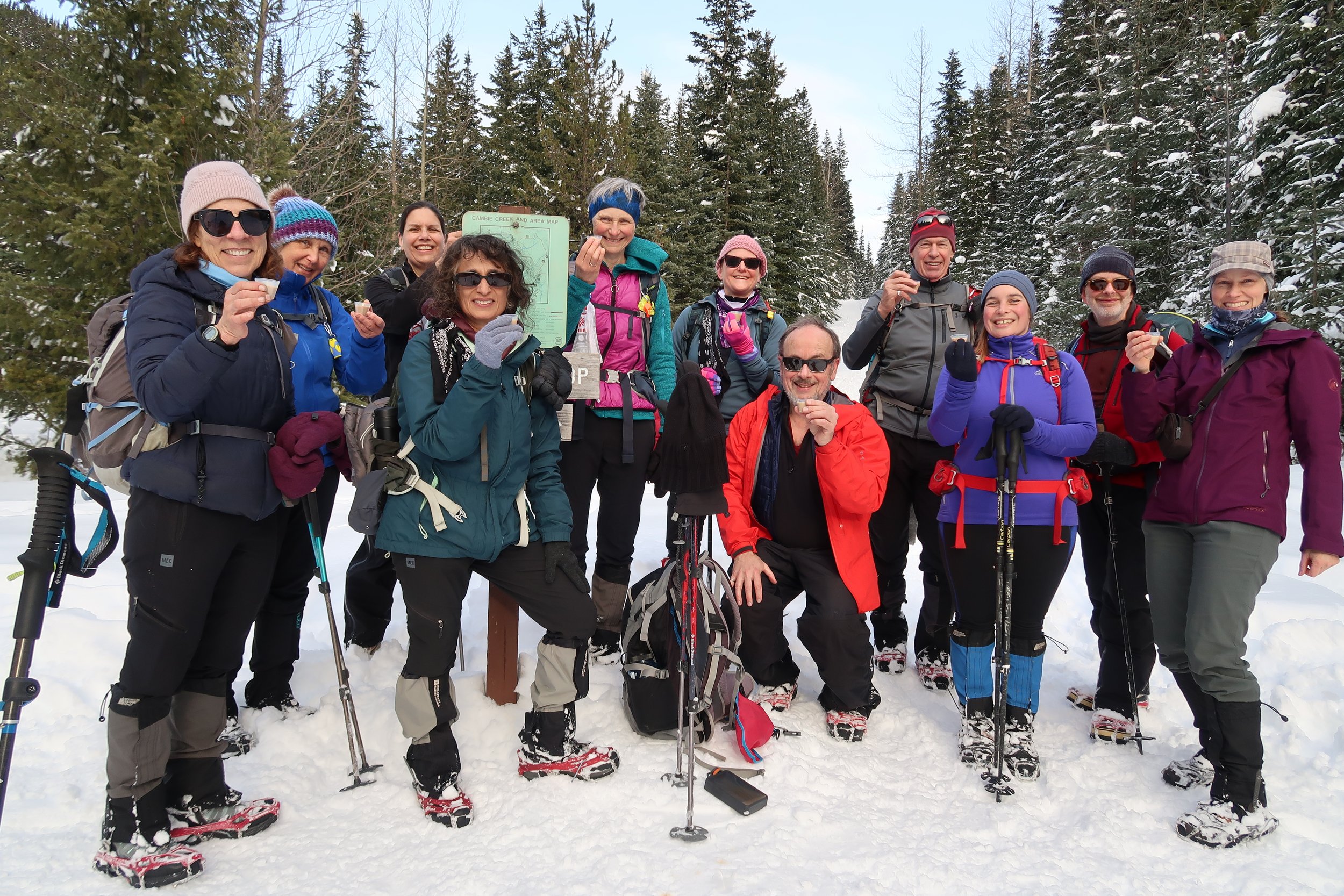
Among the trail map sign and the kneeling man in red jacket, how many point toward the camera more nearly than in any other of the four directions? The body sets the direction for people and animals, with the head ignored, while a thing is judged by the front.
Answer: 2

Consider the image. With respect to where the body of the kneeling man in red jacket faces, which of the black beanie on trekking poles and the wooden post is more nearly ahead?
the black beanie on trekking poles

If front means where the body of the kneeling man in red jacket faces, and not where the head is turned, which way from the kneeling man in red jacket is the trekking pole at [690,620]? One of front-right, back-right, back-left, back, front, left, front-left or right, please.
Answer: front-right

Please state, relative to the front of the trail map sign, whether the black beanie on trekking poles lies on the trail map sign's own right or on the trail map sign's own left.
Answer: on the trail map sign's own left

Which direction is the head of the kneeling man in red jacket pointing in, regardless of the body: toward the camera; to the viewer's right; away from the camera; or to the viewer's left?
toward the camera

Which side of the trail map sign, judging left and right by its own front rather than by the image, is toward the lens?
front

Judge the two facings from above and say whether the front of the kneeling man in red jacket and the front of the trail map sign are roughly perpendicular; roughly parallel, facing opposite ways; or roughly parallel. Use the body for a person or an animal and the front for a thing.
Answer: roughly parallel

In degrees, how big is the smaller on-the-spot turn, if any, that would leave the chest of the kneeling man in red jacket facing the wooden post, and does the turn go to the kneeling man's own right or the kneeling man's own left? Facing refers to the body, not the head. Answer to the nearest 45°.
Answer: approximately 90° to the kneeling man's own right

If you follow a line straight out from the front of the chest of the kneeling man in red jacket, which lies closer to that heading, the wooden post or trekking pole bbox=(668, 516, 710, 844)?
the trekking pole
